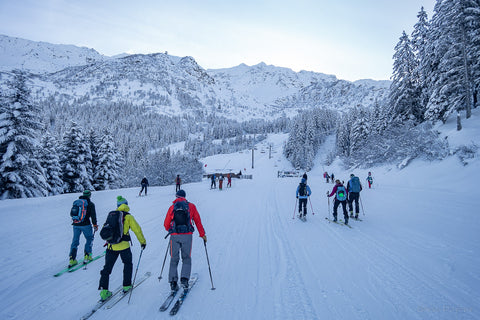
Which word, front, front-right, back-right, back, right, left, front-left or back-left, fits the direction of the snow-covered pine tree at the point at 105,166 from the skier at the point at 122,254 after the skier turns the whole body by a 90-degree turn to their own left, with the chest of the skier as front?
front-right

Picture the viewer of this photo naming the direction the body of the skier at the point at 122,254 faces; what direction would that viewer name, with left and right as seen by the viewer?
facing away from the viewer and to the right of the viewer

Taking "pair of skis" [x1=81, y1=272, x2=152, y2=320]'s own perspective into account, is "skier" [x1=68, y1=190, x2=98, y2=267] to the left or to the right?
on its left

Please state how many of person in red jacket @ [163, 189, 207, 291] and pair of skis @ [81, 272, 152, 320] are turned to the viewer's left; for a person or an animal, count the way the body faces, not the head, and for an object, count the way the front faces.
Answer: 0

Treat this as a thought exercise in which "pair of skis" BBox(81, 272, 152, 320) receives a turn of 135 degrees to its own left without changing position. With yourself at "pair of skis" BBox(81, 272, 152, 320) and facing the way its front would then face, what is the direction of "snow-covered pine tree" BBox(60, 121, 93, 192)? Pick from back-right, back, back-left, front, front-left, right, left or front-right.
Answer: right

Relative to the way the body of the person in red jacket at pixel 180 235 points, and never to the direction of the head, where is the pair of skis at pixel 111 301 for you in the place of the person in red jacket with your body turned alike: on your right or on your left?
on your left

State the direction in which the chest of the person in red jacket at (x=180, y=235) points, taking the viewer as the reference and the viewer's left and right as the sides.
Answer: facing away from the viewer

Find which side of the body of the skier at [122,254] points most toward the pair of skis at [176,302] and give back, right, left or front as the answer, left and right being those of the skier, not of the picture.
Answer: right

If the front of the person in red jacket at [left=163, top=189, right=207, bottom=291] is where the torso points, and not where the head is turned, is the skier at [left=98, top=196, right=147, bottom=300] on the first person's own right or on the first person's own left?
on the first person's own left

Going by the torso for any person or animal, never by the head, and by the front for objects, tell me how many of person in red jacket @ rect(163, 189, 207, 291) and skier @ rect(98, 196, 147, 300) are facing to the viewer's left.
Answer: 0

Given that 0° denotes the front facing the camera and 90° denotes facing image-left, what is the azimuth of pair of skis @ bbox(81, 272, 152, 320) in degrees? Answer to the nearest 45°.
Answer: approximately 225°

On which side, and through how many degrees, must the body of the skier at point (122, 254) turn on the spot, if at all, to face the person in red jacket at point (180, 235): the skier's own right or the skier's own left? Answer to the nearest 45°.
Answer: approximately 45° to the skier's own right
